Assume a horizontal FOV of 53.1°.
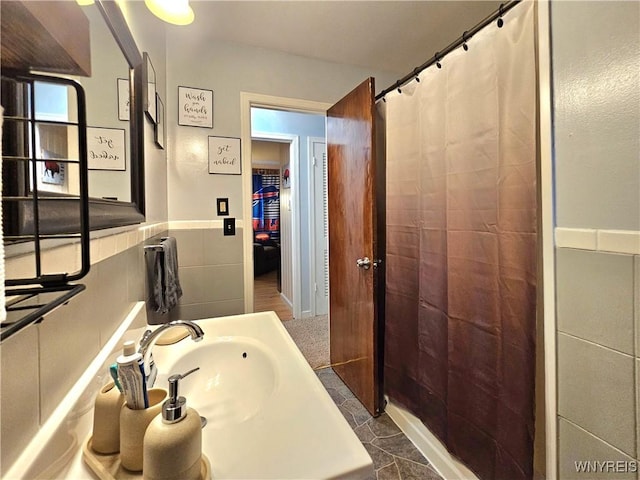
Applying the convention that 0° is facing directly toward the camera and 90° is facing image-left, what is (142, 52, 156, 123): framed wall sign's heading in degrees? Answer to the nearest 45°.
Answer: approximately 270°

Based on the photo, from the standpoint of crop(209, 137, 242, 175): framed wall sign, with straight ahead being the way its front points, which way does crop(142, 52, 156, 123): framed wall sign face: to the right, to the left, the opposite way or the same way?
to the left

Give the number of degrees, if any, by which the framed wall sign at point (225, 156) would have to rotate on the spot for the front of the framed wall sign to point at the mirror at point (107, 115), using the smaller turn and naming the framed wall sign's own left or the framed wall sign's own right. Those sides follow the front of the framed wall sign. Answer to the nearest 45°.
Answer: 0° — it already faces it

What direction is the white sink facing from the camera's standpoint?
to the viewer's right

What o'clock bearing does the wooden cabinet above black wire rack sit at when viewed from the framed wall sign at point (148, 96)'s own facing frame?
The wooden cabinet above black wire rack is roughly at 3 o'clock from the framed wall sign.

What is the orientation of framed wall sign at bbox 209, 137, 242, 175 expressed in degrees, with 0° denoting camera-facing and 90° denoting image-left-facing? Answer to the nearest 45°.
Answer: approximately 0°

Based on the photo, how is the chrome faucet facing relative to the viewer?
to the viewer's right

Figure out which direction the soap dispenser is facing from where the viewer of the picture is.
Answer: facing away from the viewer and to the right of the viewer

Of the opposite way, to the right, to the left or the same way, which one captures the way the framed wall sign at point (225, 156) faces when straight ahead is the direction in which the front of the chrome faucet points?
to the right
